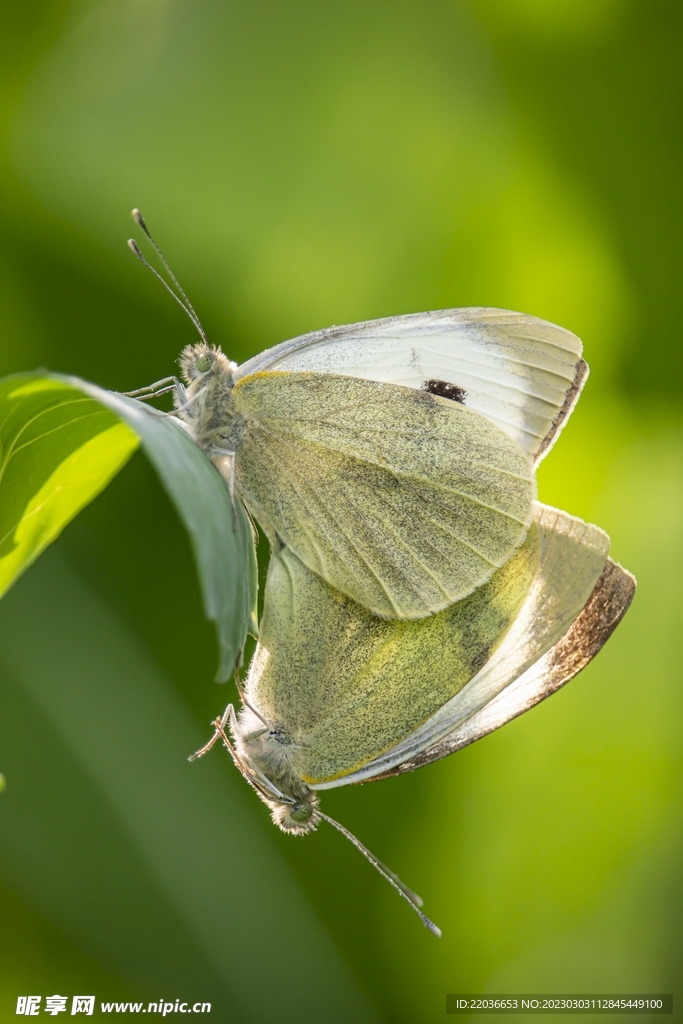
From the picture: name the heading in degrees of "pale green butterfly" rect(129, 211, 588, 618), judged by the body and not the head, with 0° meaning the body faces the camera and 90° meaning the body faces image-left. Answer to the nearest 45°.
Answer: approximately 90°
